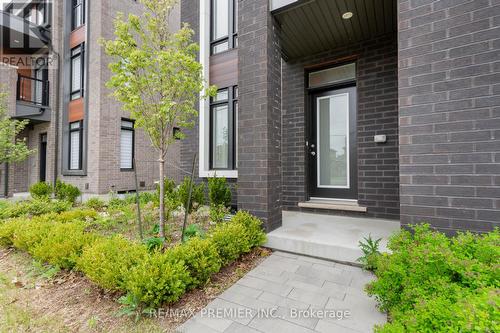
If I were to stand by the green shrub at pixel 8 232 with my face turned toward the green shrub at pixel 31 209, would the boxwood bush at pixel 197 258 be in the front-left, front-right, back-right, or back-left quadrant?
back-right

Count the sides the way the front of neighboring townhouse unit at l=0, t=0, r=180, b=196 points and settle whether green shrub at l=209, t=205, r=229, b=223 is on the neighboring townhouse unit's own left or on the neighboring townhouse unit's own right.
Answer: on the neighboring townhouse unit's own left

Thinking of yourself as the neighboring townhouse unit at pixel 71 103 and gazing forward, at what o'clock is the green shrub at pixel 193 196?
The green shrub is roughly at 10 o'clock from the neighboring townhouse unit.

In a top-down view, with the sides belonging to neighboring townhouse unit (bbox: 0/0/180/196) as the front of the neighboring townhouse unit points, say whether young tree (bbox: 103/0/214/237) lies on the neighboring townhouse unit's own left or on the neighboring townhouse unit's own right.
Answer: on the neighboring townhouse unit's own left

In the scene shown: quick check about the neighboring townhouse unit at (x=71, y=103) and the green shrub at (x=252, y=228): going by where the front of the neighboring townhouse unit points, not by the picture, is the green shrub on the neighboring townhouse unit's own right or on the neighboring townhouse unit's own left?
on the neighboring townhouse unit's own left
